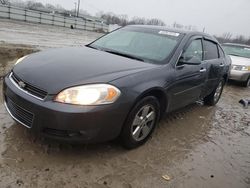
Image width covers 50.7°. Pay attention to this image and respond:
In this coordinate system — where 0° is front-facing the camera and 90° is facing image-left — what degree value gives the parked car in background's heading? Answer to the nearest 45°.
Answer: approximately 45°

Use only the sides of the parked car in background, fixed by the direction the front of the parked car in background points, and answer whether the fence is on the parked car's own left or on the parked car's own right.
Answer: on the parked car's own right
